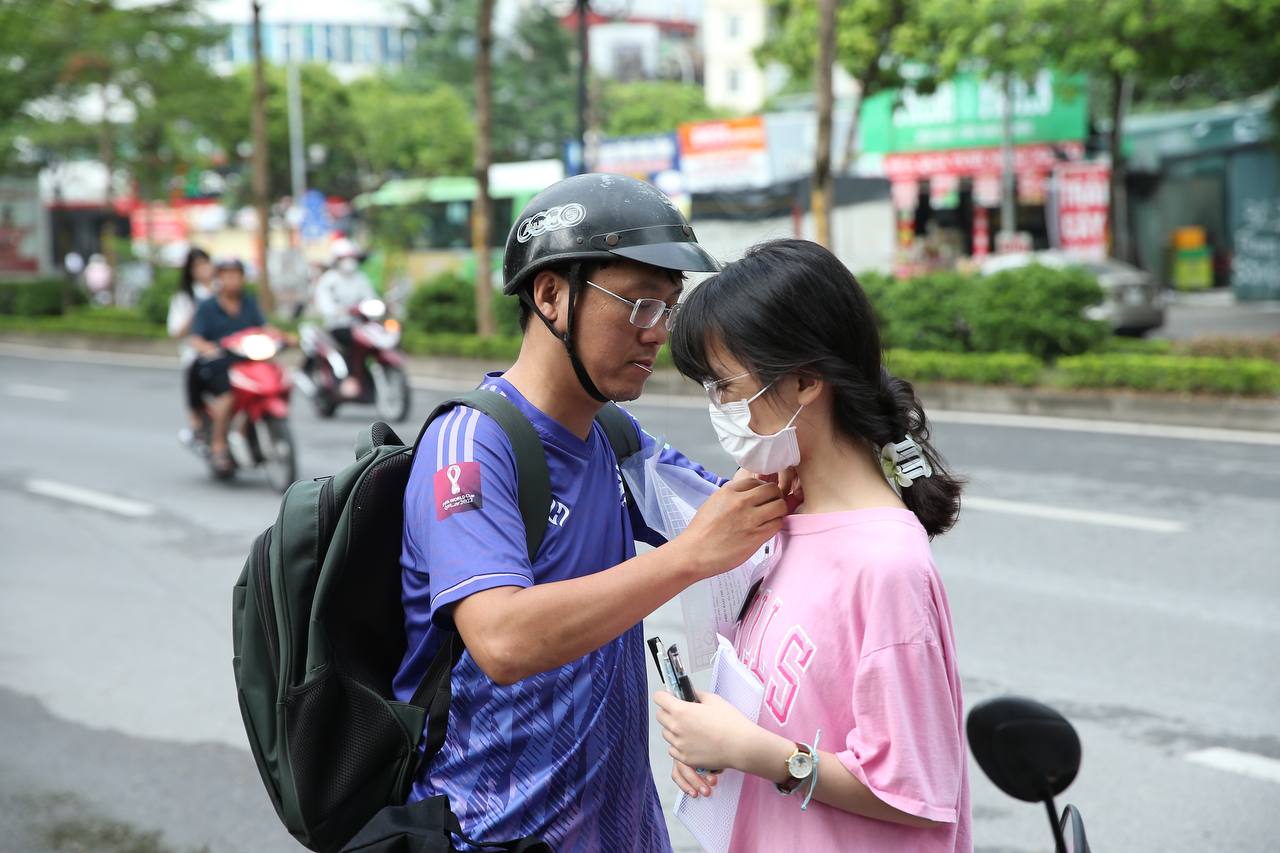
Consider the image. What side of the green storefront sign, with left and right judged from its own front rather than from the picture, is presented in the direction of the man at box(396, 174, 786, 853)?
front

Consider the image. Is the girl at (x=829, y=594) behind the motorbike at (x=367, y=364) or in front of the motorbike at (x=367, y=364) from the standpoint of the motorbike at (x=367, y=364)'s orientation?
in front

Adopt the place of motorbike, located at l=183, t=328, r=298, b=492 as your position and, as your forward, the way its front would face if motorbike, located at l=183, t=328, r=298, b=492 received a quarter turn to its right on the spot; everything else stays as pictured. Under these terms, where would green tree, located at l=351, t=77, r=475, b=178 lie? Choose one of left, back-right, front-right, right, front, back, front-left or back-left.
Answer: back-right

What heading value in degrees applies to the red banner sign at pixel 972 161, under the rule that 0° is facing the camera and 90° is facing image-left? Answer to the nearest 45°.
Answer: approximately 0°

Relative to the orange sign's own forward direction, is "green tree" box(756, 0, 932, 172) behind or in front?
in front

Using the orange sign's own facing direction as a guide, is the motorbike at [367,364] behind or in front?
in front

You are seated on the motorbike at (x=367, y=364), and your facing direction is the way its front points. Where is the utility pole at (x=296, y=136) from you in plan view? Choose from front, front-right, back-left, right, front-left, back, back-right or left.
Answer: back-left

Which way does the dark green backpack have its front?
to the viewer's left

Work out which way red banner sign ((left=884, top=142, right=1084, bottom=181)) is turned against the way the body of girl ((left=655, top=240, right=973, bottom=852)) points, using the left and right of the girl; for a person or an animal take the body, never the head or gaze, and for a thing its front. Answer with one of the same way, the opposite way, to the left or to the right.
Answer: to the left

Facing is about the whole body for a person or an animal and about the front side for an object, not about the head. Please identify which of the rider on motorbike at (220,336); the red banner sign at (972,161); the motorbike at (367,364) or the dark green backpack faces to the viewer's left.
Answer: the dark green backpack

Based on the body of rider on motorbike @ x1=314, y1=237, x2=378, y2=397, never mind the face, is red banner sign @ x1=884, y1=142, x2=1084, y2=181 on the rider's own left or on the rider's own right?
on the rider's own left

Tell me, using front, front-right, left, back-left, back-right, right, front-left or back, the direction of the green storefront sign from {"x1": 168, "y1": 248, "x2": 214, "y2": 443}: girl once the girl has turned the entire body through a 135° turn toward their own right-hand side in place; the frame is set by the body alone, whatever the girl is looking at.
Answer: back-right

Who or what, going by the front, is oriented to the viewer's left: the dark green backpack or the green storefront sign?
the dark green backpack

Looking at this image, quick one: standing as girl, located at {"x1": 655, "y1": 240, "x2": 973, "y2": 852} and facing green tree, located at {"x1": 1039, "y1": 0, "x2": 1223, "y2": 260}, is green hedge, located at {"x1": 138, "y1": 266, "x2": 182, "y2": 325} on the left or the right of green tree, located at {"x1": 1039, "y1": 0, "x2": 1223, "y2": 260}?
left

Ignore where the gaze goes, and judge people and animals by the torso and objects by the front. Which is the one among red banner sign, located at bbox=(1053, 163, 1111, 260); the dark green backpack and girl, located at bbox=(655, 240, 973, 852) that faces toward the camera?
the red banner sign

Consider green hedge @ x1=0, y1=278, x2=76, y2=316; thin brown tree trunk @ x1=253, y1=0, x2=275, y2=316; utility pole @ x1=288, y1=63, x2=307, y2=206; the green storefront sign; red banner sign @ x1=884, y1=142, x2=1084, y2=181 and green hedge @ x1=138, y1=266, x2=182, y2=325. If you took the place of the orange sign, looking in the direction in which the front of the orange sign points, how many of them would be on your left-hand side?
2

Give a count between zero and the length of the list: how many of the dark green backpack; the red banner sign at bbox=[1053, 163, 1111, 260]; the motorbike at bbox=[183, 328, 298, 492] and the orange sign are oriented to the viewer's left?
1

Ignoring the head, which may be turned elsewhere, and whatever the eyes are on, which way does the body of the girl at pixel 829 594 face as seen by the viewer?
to the viewer's left

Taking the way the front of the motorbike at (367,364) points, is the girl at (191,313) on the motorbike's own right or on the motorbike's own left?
on the motorbike's own right
